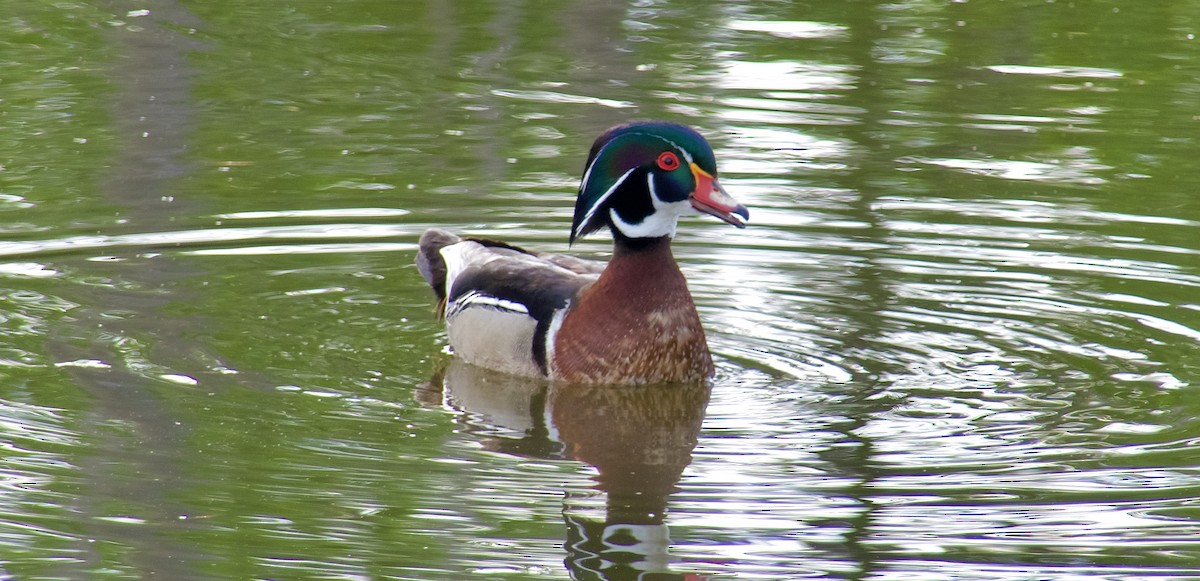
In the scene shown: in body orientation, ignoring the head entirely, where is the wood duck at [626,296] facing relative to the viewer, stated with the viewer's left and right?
facing the viewer and to the right of the viewer
